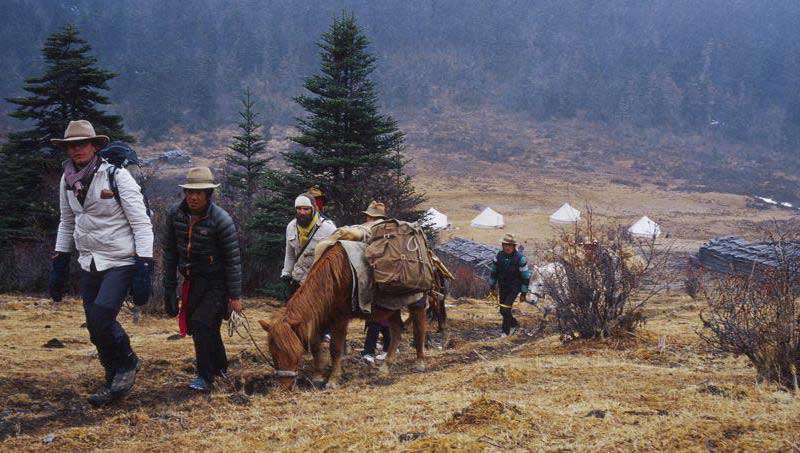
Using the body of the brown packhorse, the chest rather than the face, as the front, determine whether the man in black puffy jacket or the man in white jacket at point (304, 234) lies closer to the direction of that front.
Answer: the man in black puffy jacket

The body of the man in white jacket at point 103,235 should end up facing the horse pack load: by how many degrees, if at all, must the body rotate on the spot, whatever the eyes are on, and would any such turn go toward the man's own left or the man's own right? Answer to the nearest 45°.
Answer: approximately 135° to the man's own left

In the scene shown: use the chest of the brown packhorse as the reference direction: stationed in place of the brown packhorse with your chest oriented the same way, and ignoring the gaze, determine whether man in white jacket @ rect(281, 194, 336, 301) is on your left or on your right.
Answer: on your right

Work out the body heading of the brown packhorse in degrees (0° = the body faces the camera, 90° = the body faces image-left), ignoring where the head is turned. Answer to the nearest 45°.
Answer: approximately 45°

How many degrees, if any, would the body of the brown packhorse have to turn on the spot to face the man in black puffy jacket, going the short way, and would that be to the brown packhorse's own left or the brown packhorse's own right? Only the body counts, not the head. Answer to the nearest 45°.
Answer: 0° — it already faces them

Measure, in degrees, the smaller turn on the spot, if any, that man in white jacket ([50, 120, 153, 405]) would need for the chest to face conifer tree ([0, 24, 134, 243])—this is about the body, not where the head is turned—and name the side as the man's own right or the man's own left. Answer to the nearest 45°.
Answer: approximately 135° to the man's own right

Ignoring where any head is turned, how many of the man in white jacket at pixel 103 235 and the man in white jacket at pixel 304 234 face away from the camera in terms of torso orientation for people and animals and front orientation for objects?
0

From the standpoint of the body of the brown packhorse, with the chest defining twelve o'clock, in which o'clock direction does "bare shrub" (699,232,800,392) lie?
The bare shrub is roughly at 8 o'clock from the brown packhorse.

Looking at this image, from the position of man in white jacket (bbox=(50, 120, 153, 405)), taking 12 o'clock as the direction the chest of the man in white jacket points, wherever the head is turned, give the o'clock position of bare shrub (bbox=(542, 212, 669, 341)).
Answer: The bare shrub is roughly at 7 o'clock from the man in white jacket.

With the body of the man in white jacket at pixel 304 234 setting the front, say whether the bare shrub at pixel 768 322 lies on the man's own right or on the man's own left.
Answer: on the man's own left

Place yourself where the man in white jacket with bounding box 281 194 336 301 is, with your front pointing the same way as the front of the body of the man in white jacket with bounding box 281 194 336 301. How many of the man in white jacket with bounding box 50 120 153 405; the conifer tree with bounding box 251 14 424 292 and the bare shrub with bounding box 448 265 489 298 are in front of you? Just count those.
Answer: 1

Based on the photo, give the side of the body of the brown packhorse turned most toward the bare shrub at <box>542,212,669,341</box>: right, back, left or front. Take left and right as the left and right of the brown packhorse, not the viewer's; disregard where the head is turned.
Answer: back

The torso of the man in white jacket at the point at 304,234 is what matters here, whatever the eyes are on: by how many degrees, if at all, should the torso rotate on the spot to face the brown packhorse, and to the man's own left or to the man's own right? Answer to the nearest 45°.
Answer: approximately 45° to the man's own left
